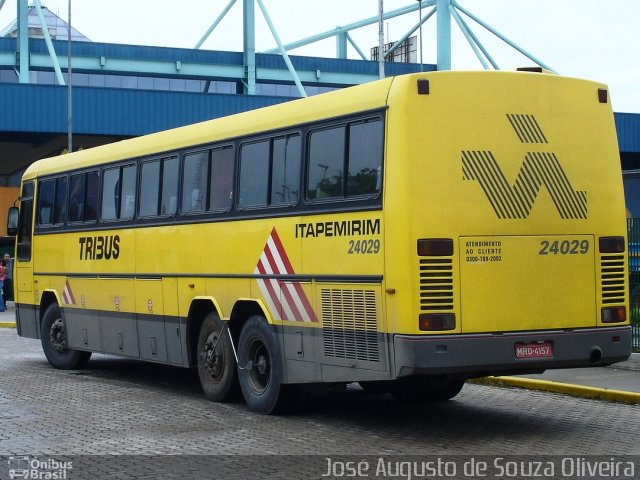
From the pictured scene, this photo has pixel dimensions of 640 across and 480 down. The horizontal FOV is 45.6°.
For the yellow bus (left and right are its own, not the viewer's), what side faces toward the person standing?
front

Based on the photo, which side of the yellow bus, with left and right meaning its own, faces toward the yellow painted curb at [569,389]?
right

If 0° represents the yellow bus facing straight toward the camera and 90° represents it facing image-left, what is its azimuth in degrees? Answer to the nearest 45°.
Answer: approximately 135°

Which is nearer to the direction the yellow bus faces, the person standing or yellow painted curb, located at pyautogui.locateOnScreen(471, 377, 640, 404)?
the person standing
